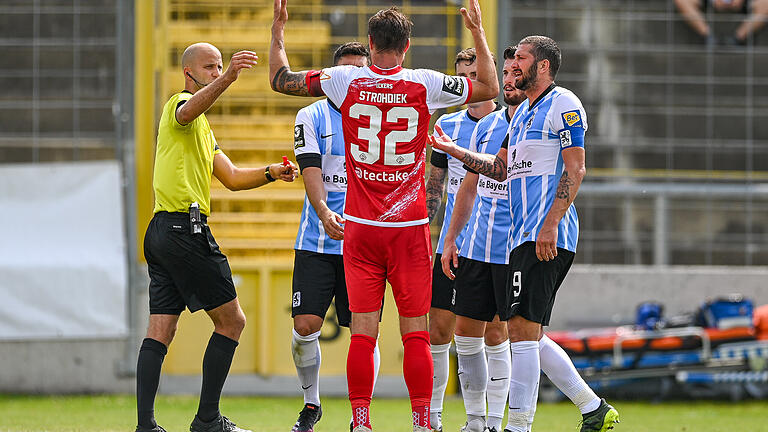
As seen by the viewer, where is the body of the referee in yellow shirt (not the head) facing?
to the viewer's right

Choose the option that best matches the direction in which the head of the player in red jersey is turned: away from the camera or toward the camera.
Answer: away from the camera

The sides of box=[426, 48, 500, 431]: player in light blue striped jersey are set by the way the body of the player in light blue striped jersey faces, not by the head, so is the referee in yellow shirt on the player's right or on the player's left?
on the player's right

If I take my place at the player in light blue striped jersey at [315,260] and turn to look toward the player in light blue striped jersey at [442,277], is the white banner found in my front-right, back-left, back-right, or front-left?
back-left

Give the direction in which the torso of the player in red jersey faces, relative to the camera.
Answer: away from the camera
